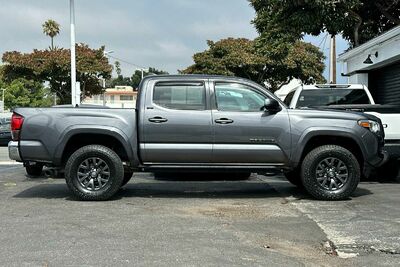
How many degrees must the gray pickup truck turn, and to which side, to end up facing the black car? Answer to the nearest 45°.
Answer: approximately 135° to its left

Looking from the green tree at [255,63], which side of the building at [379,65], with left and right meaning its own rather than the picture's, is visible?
right

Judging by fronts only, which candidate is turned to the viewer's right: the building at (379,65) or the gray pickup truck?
the gray pickup truck

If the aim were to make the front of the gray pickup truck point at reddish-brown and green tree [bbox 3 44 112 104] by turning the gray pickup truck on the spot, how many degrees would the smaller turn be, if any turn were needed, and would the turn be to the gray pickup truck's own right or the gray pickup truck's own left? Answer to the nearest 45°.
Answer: approximately 90° to the gray pickup truck's own left

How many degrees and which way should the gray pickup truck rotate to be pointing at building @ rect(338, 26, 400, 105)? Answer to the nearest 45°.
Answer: approximately 45° to its left

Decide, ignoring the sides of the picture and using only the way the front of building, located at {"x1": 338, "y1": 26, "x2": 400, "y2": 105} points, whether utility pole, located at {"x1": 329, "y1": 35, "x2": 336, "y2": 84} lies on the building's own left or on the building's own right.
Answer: on the building's own right

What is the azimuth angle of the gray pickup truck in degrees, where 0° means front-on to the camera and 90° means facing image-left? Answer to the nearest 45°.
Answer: approximately 270°

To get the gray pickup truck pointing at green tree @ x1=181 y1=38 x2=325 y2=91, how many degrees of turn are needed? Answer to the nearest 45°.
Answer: approximately 90° to its left

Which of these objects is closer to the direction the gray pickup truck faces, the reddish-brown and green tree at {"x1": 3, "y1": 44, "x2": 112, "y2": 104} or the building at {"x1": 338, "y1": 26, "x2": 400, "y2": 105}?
the building

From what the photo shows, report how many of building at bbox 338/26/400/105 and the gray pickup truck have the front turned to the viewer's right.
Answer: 1

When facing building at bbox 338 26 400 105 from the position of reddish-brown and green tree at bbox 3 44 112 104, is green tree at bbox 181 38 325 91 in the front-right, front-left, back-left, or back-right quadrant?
front-left

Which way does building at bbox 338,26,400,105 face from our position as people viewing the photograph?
facing the viewer and to the left of the viewer

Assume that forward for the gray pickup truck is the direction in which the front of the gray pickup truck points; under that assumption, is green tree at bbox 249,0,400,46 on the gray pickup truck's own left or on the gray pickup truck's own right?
on the gray pickup truck's own left
